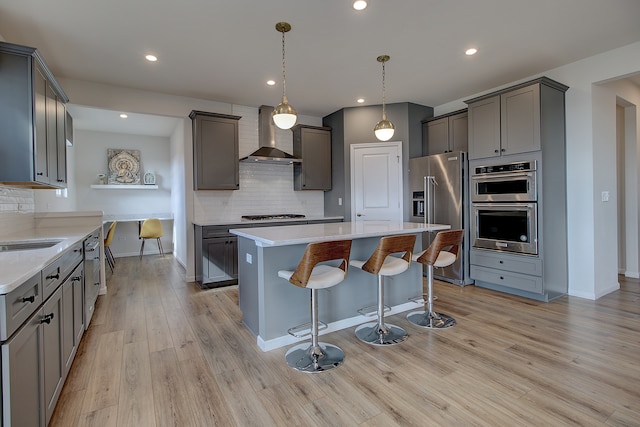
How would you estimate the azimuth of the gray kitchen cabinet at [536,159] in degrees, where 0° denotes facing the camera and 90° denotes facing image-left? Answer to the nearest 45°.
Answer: approximately 45°

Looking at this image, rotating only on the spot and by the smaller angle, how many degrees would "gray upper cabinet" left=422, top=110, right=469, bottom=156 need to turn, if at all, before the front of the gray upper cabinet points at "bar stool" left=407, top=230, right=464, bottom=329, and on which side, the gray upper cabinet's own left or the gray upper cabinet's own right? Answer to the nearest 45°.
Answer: approximately 45° to the gray upper cabinet's own left

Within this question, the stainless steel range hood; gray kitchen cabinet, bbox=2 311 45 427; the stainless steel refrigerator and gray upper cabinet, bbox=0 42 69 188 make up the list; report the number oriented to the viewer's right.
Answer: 2

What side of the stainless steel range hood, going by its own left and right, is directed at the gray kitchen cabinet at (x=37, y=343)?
front

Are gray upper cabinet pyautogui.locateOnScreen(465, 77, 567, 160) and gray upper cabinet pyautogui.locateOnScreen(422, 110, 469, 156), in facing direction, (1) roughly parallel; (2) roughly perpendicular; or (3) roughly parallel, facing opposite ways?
roughly parallel

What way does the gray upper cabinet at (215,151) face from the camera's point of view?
toward the camera

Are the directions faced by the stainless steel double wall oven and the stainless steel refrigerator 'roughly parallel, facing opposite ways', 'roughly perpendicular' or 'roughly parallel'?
roughly parallel

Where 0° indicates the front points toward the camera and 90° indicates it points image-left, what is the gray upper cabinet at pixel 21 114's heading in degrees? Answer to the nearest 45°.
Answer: approximately 270°

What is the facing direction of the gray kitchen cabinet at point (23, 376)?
to the viewer's right

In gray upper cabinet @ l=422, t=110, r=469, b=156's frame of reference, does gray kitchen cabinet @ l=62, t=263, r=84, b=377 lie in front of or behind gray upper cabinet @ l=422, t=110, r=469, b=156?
in front

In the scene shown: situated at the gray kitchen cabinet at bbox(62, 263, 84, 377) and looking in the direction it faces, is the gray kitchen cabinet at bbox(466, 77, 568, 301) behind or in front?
in front

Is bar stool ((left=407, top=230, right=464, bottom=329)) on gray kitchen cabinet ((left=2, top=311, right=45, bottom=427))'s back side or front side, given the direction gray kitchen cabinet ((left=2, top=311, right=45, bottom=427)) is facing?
on the front side

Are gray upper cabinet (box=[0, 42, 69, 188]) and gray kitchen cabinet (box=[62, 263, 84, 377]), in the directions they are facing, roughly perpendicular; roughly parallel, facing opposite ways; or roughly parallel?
roughly parallel

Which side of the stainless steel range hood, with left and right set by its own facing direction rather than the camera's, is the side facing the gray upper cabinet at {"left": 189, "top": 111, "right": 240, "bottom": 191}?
right

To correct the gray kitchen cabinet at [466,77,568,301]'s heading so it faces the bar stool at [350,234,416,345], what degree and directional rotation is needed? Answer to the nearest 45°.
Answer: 0° — it already faces it

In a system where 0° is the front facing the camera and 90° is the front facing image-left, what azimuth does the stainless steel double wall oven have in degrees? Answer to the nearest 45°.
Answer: approximately 45°

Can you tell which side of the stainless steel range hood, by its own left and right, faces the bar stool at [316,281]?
front

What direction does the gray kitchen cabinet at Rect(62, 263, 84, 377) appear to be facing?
to the viewer's right

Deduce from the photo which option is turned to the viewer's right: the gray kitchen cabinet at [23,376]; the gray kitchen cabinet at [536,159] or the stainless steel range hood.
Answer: the gray kitchen cabinet at [23,376]
